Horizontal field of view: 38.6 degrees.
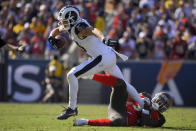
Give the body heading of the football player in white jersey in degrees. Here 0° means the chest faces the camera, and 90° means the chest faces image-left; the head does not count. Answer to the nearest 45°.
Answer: approximately 90°

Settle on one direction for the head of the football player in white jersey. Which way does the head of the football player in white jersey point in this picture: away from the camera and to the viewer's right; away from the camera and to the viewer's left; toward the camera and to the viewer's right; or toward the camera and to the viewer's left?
toward the camera and to the viewer's left
